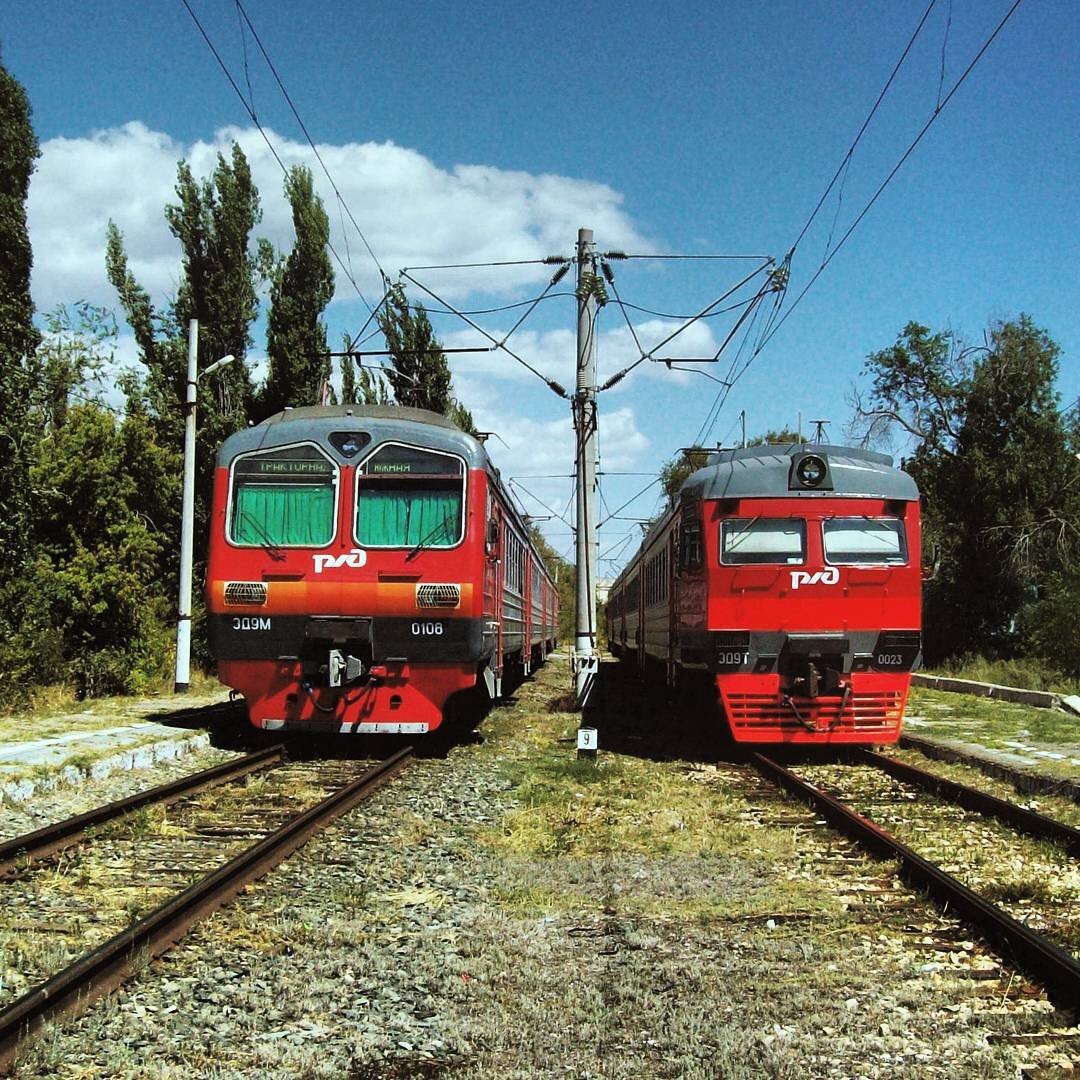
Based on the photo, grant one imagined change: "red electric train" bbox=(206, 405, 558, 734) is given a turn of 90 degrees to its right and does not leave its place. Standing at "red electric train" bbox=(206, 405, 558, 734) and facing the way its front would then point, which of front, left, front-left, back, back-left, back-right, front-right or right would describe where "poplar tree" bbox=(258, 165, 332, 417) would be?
right

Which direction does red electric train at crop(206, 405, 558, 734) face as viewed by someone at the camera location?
facing the viewer

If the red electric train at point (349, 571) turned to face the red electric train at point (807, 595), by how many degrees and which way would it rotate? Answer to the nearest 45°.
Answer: approximately 90° to its left

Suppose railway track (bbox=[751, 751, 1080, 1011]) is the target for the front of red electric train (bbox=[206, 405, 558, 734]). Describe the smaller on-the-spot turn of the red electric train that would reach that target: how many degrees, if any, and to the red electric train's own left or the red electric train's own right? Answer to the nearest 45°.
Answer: approximately 45° to the red electric train's own left

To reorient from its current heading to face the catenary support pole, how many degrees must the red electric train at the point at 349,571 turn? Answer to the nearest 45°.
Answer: approximately 135° to its left

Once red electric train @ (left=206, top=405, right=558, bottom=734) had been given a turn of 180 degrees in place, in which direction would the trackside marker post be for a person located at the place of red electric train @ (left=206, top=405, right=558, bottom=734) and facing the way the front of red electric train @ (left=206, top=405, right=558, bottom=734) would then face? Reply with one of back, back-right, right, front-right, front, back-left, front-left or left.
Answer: right

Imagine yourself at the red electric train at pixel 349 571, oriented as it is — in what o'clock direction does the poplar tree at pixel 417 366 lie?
The poplar tree is roughly at 6 o'clock from the red electric train.

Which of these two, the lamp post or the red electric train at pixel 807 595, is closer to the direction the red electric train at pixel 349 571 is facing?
the red electric train

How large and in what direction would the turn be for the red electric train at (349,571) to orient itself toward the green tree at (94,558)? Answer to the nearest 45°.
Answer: approximately 135° to its right

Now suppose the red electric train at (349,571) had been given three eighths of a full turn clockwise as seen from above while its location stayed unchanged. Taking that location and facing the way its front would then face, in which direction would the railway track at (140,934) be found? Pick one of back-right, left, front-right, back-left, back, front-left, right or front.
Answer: back-left

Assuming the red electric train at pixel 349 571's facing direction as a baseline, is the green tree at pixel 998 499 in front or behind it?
behind

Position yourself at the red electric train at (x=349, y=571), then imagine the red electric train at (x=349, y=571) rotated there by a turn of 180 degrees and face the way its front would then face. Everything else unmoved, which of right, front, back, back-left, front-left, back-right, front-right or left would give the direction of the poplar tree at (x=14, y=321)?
front-left
